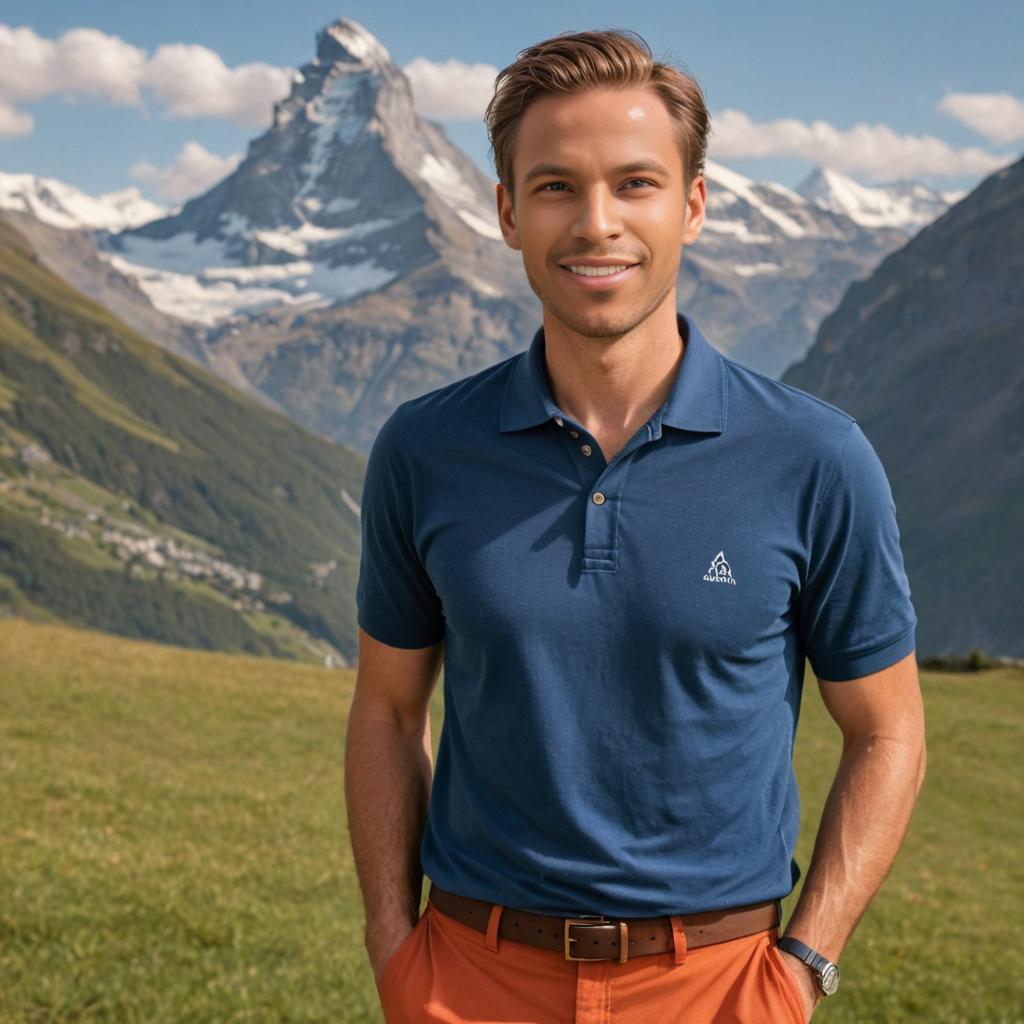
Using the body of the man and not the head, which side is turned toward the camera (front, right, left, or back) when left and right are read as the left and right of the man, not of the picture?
front

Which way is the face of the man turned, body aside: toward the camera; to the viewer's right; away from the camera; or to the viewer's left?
toward the camera
